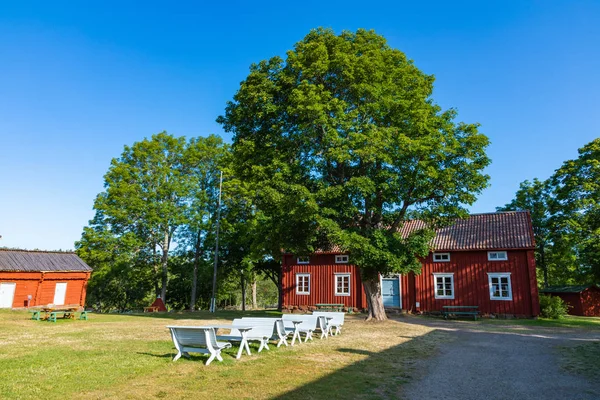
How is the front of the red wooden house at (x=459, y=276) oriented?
toward the camera

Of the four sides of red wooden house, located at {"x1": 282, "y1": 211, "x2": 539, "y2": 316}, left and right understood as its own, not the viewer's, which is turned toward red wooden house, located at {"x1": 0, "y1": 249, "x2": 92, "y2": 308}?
right

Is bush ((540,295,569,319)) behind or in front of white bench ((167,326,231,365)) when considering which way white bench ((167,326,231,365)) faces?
in front

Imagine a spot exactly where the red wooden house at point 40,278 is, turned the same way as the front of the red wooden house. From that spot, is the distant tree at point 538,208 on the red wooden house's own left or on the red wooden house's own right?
on the red wooden house's own left

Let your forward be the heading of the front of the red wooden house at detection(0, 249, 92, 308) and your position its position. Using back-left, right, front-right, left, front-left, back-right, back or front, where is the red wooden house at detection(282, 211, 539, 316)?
front-left

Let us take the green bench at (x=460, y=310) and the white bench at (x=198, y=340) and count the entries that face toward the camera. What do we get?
1

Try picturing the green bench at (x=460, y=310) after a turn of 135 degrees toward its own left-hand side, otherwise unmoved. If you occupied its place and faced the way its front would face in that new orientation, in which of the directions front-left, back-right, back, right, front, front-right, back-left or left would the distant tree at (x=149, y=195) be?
back-left

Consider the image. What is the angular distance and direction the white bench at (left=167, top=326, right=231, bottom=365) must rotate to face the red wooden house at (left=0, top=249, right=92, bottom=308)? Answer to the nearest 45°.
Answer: approximately 90° to its left

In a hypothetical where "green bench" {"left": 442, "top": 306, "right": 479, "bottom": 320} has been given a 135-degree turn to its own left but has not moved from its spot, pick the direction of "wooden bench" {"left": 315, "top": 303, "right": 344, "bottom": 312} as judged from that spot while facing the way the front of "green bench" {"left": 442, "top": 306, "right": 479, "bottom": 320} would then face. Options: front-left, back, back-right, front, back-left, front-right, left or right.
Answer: back-left

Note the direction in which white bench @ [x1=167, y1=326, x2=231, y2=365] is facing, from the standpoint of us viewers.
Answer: facing away from the viewer and to the right of the viewer

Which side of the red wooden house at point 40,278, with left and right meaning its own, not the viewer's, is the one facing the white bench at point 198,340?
front

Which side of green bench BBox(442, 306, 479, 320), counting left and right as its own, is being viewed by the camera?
front

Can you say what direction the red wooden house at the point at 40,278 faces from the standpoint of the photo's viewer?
facing the viewer

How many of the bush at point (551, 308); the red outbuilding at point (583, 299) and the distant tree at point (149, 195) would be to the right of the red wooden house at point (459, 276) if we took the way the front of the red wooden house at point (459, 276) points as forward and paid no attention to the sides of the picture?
1

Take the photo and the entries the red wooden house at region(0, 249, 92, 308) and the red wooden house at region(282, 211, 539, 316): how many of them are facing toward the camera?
2
